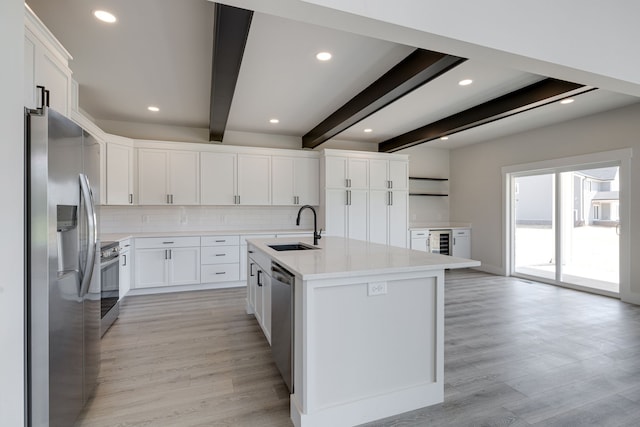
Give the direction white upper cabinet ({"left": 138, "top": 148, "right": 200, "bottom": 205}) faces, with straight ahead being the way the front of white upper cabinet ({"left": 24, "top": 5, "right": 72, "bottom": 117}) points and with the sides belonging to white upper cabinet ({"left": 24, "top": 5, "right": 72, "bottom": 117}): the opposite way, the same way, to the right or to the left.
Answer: to the right

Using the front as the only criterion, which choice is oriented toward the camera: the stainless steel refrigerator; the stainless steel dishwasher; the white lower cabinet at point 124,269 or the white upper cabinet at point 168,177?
the white upper cabinet

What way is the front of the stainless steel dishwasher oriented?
to the viewer's left

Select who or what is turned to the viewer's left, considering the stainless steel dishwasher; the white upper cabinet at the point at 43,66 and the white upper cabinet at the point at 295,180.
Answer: the stainless steel dishwasher

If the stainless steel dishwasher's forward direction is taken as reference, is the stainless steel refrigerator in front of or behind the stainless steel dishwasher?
in front

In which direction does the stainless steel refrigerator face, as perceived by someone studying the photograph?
facing to the right of the viewer

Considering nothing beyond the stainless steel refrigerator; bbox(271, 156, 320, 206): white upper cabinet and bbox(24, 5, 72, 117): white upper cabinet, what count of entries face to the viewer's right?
2

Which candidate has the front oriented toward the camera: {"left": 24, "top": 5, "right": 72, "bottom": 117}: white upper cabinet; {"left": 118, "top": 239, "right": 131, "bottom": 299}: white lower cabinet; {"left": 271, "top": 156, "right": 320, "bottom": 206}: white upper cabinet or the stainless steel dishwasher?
{"left": 271, "top": 156, "right": 320, "bottom": 206}: white upper cabinet

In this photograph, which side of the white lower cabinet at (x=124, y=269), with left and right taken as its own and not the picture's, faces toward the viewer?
right

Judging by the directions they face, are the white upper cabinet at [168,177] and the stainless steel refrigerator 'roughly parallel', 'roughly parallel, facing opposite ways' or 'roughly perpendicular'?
roughly perpendicular

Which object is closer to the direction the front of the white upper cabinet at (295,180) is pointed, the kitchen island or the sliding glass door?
the kitchen island

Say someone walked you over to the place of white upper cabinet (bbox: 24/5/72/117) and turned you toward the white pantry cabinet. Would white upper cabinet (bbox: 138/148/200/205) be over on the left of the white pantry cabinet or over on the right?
left
